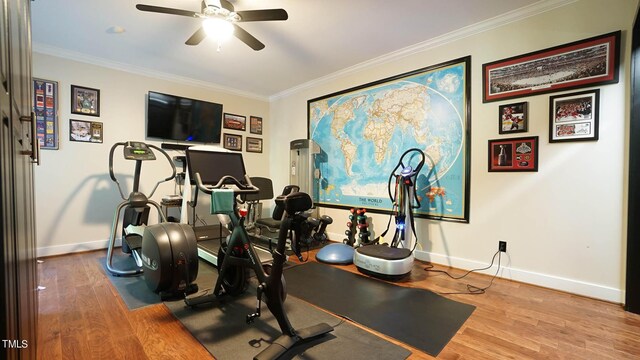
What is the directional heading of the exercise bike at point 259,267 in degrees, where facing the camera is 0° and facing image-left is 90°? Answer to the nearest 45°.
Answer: approximately 135°

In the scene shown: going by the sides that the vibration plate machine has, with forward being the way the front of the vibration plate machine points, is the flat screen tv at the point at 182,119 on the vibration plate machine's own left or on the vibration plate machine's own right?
on the vibration plate machine's own right

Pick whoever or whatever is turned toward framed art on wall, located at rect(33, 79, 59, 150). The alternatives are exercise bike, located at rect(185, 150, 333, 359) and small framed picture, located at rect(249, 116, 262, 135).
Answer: the exercise bike

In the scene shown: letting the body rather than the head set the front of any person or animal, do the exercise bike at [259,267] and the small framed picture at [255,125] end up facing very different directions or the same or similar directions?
very different directions

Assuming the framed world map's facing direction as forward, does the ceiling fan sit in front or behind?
in front

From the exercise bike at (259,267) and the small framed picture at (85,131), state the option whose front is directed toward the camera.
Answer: the small framed picture

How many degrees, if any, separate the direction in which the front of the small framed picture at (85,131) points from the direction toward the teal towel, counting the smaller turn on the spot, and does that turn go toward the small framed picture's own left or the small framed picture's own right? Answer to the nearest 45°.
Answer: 0° — it already faces it

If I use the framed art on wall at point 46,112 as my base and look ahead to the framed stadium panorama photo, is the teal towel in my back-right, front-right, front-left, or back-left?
front-right

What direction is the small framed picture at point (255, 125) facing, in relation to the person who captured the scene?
facing the viewer and to the right of the viewer

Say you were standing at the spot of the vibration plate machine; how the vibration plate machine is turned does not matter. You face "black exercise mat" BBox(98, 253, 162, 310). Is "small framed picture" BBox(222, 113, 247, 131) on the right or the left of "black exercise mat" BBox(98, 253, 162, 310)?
right

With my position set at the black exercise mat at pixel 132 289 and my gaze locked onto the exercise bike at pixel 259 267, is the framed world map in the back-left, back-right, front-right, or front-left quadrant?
front-left

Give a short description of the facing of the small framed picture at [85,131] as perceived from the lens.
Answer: facing the viewer

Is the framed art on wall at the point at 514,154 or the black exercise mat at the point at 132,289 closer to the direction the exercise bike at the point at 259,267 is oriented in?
the black exercise mat

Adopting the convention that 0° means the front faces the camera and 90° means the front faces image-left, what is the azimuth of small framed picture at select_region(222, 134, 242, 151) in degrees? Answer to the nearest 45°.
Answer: approximately 315°

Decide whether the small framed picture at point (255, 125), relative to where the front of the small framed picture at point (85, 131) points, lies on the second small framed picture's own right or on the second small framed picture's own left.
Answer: on the second small framed picture's own left

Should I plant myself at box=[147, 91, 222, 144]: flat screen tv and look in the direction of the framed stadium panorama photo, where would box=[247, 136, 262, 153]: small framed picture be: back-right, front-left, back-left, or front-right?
front-left

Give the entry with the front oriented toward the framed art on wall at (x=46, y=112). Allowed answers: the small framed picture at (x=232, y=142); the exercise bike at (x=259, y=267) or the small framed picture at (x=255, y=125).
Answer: the exercise bike

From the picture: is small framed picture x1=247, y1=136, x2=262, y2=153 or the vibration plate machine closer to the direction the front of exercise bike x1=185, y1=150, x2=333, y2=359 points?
the small framed picture

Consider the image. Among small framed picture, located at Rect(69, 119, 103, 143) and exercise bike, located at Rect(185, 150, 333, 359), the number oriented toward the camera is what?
1

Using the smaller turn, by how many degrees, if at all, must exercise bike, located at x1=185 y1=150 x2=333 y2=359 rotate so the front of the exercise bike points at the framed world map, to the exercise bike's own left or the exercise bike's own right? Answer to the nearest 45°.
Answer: approximately 90° to the exercise bike's own right

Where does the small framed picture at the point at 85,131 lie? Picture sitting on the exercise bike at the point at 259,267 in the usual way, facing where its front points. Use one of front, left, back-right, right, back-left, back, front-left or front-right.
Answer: front

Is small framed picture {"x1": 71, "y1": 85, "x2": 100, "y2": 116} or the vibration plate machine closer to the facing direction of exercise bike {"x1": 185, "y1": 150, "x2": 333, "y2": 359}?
the small framed picture

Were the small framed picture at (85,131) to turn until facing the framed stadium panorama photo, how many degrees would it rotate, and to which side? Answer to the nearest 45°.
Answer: approximately 45° to its left
